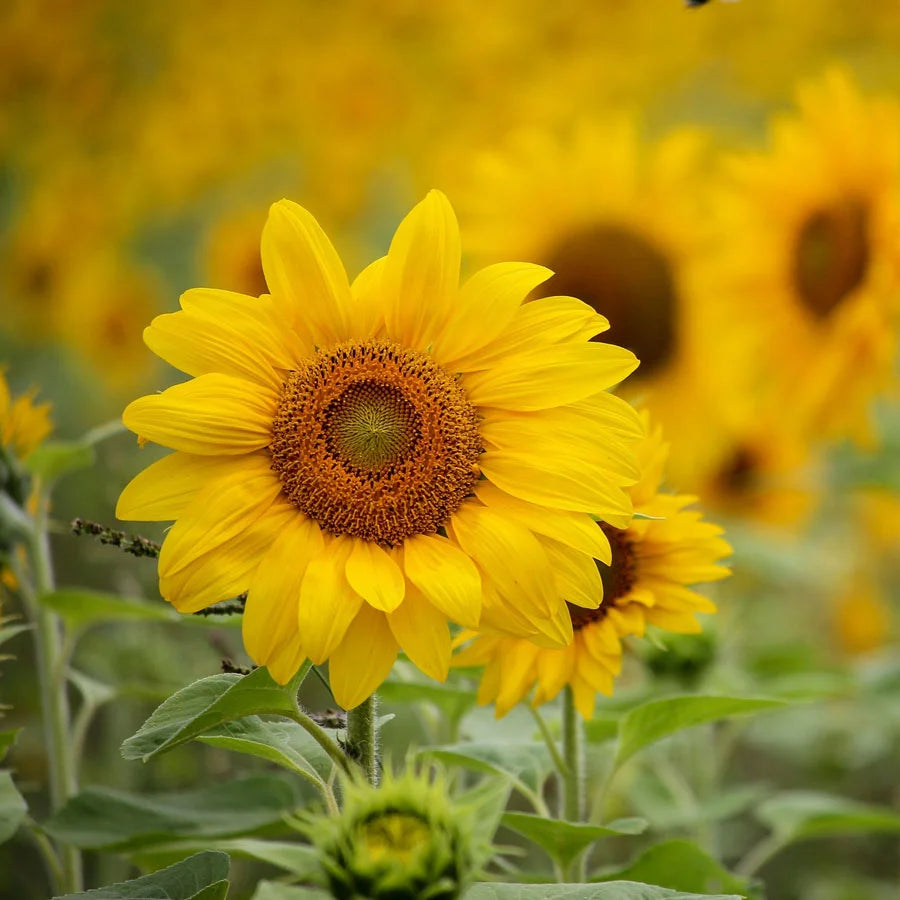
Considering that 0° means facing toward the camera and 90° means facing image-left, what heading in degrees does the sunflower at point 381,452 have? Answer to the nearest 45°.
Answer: approximately 0°

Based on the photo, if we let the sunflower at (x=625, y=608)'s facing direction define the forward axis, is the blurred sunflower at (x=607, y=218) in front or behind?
behind

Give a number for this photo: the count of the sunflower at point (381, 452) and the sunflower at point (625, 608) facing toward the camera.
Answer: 2

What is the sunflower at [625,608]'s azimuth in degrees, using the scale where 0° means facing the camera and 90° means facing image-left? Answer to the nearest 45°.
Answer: approximately 0°
